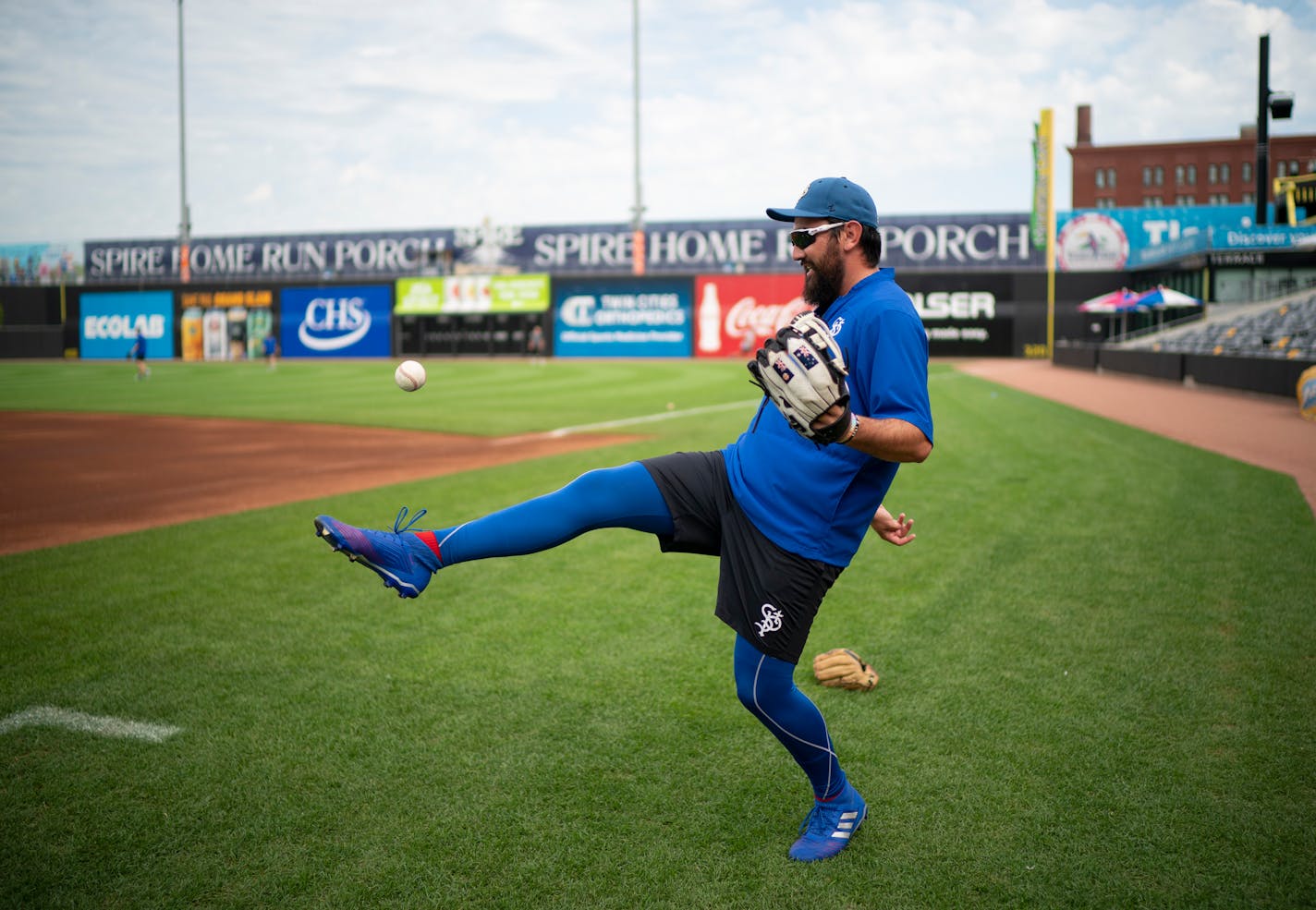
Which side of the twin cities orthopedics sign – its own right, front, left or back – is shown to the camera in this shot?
front

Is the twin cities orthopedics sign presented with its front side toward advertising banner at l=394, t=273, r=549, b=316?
no

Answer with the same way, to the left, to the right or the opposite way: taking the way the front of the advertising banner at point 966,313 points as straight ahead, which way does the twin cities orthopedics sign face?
the same way

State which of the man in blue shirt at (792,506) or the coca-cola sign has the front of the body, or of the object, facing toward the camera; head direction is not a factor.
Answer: the coca-cola sign

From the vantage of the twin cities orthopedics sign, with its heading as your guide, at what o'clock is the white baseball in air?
The white baseball in air is roughly at 12 o'clock from the twin cities orthopedics sign.

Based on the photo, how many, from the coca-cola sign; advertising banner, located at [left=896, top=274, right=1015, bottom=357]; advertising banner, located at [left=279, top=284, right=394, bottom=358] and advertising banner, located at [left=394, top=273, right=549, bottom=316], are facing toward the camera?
4

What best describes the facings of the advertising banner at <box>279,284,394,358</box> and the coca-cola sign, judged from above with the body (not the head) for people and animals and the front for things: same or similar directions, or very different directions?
same or similar directions

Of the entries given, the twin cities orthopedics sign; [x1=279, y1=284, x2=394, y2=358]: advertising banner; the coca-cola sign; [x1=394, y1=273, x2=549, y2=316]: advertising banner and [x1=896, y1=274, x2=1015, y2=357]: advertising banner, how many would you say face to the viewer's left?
0

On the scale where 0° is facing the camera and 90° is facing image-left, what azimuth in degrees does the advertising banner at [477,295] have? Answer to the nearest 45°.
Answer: approximately 0°

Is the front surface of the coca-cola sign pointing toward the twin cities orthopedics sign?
no

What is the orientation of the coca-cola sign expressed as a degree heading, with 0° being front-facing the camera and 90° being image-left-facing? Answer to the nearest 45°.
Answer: approximately 0°
